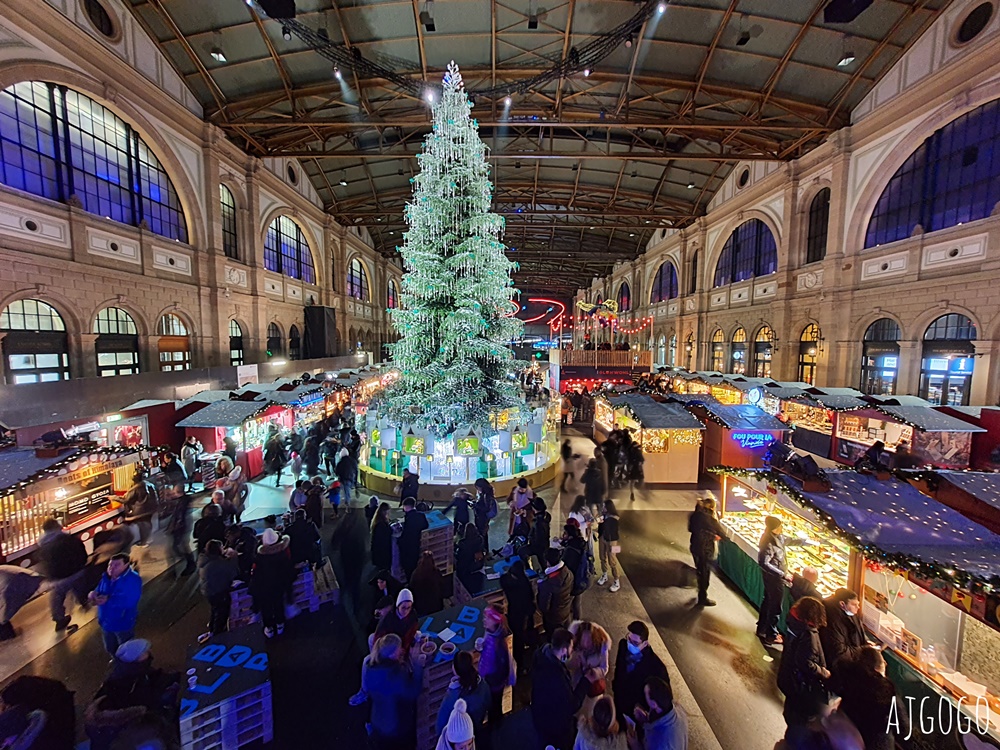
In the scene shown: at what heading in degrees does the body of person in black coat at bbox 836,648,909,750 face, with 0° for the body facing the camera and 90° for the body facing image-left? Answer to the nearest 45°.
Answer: approximately 225°

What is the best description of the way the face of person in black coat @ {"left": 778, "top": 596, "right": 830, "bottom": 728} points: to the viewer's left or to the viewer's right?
to the viewer's right

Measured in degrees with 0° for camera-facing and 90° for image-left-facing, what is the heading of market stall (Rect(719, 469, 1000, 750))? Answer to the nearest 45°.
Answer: approximately 45°

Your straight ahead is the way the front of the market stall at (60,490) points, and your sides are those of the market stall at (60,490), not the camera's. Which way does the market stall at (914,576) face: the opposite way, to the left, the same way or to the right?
the opposite way

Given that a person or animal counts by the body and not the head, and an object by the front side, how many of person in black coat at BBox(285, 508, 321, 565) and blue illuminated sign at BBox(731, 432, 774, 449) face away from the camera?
1

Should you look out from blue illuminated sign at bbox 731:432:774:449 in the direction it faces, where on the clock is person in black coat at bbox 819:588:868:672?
The person in black coat is roughly at 12 o'clock from the blue illuminated sign.

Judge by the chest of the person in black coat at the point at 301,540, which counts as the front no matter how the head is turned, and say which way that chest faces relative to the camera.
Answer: away from the camera

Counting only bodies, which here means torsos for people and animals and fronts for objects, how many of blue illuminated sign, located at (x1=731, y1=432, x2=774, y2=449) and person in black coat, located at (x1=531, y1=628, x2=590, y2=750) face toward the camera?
1

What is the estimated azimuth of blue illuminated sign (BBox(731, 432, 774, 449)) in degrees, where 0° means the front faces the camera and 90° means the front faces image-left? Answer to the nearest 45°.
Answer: approximately 0°

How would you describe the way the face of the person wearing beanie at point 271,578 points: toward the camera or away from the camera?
away from the camera

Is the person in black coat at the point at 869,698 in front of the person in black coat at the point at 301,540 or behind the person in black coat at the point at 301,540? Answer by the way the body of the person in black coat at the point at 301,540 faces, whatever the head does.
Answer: behind

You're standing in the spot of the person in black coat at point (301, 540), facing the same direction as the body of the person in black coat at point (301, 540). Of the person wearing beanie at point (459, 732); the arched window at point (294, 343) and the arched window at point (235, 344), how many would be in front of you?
2

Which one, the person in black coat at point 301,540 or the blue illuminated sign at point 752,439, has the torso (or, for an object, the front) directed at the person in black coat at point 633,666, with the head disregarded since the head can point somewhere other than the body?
the blue illuminated sign
